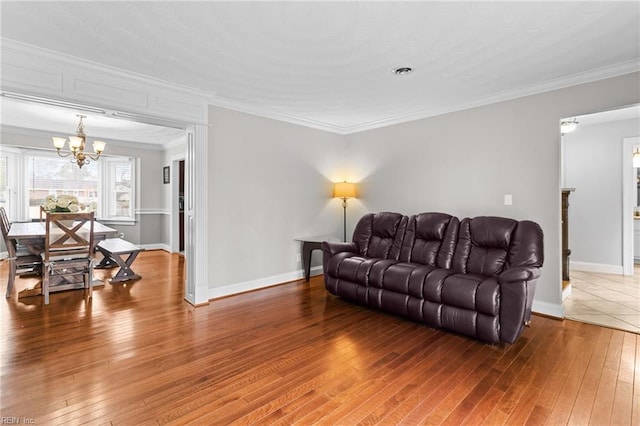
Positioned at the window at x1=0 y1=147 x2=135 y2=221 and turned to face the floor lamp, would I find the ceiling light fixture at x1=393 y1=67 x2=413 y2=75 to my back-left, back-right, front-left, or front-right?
front-right

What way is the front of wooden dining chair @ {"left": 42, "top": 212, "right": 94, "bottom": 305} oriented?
away from the camera

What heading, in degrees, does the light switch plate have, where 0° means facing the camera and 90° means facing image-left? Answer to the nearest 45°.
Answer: approximately 0°

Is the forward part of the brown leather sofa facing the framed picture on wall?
no

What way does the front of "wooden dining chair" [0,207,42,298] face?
to the viewer's right

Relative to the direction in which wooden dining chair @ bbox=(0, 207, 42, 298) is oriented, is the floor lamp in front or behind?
in front

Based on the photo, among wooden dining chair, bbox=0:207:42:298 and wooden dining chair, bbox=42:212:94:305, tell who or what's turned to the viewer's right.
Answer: wooden dining chair, bbox=0:207:42:298

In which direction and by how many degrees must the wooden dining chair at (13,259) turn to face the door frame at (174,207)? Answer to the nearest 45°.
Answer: approximately 45° to its left

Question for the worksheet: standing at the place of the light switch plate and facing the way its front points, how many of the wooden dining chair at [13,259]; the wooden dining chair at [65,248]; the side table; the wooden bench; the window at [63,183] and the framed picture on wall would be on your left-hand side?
0

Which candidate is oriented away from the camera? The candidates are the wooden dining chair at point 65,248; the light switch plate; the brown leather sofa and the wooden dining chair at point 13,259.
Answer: the wooden dining chair at point 65,248

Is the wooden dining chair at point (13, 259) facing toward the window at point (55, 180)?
no

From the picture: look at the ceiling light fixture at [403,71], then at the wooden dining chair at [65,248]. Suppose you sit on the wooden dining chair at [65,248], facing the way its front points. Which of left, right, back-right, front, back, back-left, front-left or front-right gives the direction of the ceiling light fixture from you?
back-right

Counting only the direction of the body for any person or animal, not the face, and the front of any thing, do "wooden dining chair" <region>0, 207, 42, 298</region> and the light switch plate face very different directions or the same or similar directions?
very different directions

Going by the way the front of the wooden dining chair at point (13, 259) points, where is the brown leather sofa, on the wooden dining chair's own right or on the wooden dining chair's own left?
on the wooden dining chair's own right

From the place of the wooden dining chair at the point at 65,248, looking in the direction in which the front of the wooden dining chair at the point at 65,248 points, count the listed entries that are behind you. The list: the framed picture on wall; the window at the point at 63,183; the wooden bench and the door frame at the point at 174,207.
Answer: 0

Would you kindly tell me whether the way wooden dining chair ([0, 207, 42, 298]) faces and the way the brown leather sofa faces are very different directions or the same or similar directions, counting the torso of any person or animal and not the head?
very different directions

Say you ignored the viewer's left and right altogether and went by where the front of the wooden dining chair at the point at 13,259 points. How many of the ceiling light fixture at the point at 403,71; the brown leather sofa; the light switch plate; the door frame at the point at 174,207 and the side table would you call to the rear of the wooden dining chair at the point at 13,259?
0
